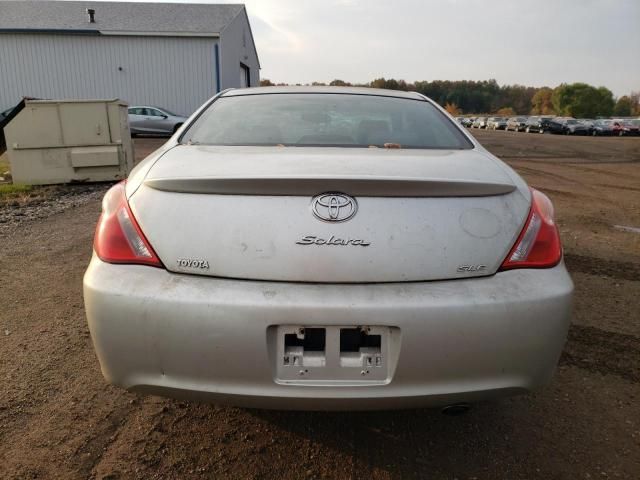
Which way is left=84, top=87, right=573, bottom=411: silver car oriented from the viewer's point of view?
away from the camera

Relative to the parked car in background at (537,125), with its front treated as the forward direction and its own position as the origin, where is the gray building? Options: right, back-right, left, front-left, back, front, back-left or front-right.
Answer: front

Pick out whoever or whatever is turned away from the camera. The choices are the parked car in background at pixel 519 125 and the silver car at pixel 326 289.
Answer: the silver car

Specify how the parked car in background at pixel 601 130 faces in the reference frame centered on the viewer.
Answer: facing the viewer and to the left of the viewer

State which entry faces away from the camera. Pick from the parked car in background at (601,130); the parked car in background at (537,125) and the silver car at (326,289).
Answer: the silver car

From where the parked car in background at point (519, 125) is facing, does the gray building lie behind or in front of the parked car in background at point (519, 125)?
in front

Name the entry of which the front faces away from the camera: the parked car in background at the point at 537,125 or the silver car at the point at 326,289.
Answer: the silver car

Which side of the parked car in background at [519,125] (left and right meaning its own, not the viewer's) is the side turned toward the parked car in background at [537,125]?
left

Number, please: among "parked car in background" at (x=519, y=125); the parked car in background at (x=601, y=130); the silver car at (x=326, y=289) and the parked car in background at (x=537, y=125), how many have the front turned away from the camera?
1

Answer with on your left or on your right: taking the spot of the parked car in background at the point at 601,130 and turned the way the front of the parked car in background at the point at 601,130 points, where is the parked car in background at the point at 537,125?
on your right

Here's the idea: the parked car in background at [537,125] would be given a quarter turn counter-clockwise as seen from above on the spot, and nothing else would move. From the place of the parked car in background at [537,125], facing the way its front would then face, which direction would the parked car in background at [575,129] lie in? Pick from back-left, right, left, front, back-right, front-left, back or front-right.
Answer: front

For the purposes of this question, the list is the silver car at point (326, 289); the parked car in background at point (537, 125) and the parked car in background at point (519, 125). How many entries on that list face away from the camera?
1

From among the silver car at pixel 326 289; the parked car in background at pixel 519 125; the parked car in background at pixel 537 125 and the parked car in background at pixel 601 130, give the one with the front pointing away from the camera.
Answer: the silver car

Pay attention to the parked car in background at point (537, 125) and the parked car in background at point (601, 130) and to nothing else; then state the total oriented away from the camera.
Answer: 0
